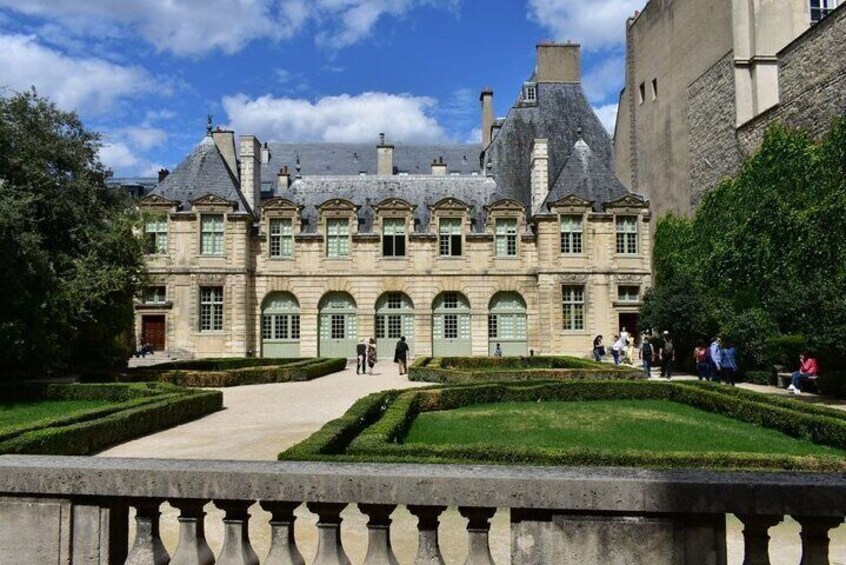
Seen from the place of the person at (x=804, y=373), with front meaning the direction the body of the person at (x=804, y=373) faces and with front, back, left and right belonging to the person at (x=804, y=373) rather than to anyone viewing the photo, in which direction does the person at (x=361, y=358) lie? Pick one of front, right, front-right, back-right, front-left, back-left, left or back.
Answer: front

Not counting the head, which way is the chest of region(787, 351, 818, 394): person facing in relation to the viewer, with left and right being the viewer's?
facing to the left of the viewer

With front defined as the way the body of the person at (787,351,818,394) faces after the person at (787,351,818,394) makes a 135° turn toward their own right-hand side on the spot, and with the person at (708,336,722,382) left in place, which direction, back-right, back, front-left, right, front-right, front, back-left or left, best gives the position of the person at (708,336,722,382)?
left

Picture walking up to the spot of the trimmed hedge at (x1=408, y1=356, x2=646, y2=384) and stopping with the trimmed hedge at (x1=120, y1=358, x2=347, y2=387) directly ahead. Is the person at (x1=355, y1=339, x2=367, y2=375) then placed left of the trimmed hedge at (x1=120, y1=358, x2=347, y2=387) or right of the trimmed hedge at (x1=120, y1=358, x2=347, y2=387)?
right

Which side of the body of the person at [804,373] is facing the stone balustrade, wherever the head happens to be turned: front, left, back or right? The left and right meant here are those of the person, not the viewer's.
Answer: left

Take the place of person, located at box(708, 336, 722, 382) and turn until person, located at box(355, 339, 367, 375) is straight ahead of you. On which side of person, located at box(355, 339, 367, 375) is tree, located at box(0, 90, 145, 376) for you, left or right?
left

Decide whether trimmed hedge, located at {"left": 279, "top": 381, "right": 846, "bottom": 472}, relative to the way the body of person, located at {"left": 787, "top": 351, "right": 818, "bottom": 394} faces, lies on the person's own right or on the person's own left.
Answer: on the person's own left

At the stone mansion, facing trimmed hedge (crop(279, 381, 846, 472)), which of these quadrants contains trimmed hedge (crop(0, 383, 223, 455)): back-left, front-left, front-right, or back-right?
front-right

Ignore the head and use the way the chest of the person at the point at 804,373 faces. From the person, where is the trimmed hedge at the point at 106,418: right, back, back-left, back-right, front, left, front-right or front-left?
front-left

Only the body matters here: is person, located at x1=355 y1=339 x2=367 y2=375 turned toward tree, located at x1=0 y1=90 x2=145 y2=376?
no

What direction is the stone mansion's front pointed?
toward the camera

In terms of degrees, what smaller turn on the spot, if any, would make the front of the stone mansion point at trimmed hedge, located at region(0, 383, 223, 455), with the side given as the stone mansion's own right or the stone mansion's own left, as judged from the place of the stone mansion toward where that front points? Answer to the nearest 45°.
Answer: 0° — it already faces it

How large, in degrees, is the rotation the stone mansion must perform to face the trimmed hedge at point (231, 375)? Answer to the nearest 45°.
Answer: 0° — it already faces it

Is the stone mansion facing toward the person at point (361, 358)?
yes
